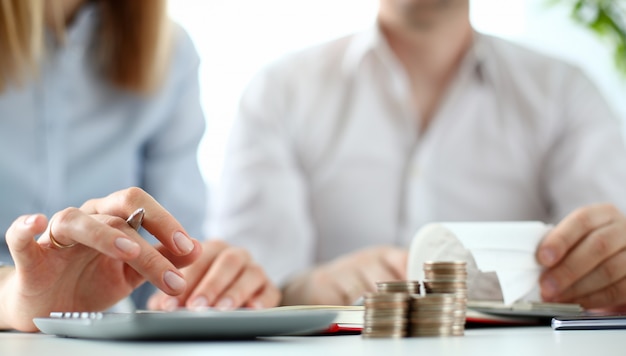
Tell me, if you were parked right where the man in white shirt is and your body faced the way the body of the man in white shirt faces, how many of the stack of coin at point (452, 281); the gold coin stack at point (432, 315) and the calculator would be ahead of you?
3

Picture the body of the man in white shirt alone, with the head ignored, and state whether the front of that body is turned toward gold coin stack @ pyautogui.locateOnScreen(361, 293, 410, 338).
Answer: yes

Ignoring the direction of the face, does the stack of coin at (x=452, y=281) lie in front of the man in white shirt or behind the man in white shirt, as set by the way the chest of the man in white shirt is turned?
in front

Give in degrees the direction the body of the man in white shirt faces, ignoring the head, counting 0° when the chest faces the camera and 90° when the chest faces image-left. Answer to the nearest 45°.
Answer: approximately 0°

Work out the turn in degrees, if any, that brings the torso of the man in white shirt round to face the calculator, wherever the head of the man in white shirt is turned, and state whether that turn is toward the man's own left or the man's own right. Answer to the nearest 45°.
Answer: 0° — they already face it
